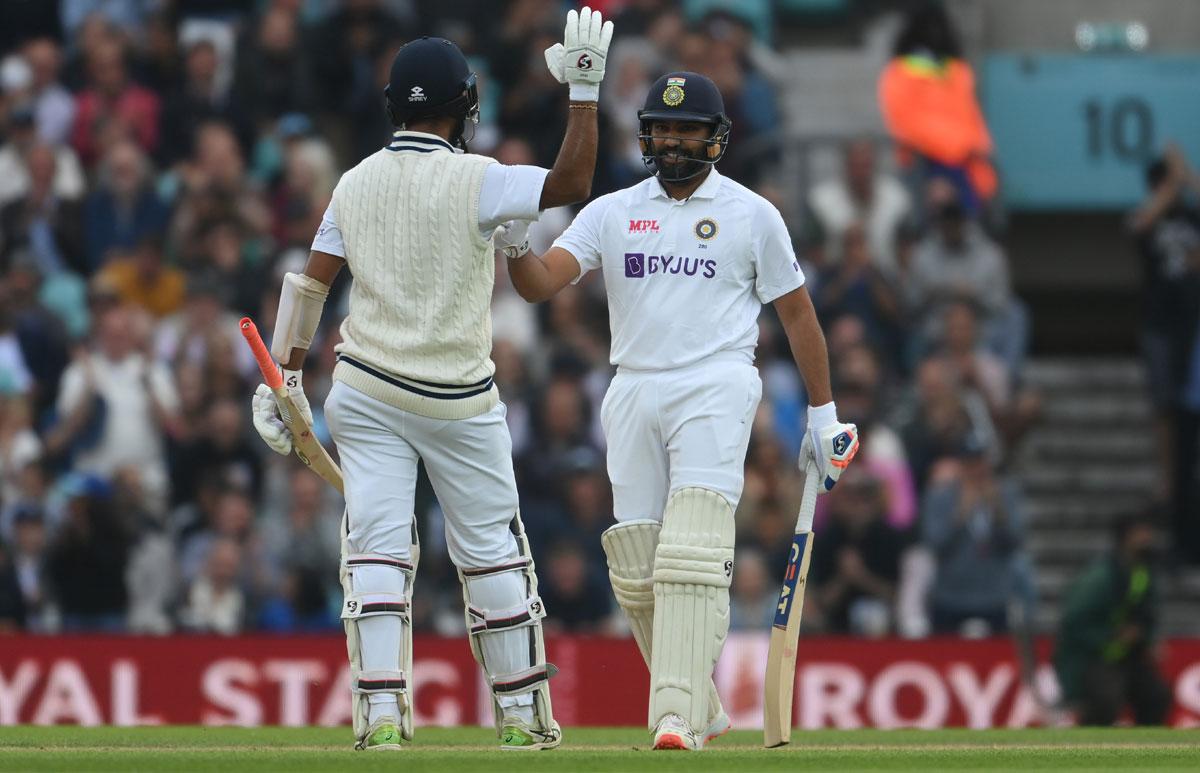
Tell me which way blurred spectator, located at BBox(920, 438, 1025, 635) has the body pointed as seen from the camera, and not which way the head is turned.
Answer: toward the camera

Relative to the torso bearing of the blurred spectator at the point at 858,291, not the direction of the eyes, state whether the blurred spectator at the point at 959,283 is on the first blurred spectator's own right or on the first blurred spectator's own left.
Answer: on the first blurred spectator's own left

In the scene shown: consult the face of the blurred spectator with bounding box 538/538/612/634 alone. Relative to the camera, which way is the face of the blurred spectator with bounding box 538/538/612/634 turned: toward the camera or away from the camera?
toward the camera

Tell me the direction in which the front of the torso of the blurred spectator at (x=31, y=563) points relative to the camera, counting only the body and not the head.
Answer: toward the camera

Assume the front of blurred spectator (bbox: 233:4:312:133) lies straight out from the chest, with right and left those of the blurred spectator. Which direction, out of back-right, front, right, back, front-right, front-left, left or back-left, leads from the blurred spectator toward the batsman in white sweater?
front

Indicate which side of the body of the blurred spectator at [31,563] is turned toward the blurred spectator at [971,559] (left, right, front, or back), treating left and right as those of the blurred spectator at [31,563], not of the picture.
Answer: left

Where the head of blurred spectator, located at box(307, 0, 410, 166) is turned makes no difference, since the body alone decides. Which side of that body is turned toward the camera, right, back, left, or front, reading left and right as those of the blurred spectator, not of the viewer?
front

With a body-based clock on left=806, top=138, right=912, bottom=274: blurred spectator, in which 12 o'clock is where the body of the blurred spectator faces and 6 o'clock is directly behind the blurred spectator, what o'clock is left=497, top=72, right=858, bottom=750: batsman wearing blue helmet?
The batsman wearing blue helmet is roughly at 12 o'clock from the blurred spectator.

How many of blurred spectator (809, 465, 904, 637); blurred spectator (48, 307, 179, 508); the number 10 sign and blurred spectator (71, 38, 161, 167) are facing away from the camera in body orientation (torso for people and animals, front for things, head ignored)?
0

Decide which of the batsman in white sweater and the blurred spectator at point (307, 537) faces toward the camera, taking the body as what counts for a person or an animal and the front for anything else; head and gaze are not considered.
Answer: the blurred spectator

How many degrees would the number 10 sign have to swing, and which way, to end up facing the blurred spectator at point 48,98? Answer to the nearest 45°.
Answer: approximately 45° to its right

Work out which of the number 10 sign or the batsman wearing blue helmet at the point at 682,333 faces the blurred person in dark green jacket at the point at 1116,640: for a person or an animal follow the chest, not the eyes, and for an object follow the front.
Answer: the number 10 sign
